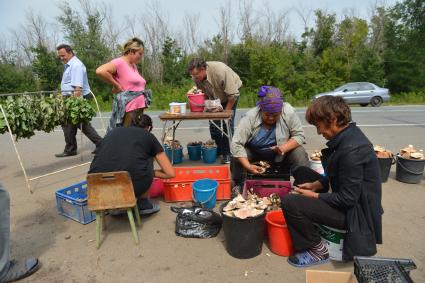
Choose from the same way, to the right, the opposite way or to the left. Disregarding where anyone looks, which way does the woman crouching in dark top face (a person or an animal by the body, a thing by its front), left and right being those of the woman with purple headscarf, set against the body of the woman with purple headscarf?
the opposite way

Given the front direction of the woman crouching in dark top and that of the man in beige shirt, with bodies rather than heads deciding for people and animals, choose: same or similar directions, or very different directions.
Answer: very different directions

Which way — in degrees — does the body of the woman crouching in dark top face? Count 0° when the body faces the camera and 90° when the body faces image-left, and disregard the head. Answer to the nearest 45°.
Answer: approximately 225°

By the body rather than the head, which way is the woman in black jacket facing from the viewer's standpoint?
to the viewer's left

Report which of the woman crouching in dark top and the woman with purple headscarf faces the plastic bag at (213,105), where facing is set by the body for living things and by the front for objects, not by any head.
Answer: the woman crouching in dark top

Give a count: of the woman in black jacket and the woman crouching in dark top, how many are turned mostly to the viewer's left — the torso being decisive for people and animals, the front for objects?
1

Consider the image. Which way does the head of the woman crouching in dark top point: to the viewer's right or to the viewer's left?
to the viewer's right
